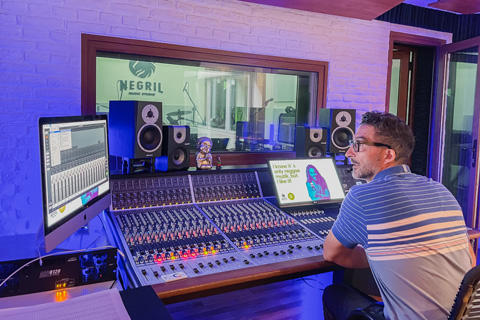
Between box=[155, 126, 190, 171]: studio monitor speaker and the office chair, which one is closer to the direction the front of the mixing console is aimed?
the office chair

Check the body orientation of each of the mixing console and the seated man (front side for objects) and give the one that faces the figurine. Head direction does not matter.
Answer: the seated man

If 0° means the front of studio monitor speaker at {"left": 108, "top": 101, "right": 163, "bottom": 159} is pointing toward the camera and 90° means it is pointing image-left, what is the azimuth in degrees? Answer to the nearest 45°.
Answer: approximately 315°

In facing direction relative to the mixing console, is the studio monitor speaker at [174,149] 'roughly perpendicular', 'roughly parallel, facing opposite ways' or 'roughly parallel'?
roughly parallel

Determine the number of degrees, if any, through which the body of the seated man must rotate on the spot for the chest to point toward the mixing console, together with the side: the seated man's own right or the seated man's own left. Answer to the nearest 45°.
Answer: approximately 45° to the seated man's own left

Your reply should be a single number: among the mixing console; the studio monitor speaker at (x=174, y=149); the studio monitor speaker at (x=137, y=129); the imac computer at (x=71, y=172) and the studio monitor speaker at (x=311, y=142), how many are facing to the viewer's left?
0

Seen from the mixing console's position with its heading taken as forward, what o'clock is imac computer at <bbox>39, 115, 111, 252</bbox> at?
The imac computer is roughly at 3 o'clock from the mixing console.

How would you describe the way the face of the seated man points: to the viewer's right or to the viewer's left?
to the viewer's left

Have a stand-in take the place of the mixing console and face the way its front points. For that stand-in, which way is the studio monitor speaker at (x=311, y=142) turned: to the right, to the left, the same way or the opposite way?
the same way

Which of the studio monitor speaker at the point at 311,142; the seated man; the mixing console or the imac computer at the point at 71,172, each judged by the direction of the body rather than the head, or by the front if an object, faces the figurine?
the seated man

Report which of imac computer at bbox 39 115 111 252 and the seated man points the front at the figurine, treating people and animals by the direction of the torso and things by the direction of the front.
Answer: the seated man

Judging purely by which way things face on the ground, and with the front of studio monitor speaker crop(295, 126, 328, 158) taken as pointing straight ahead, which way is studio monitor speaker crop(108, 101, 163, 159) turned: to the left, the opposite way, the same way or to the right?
the same way

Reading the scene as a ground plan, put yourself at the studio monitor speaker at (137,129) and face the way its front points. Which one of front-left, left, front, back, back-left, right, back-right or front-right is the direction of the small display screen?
front-left
